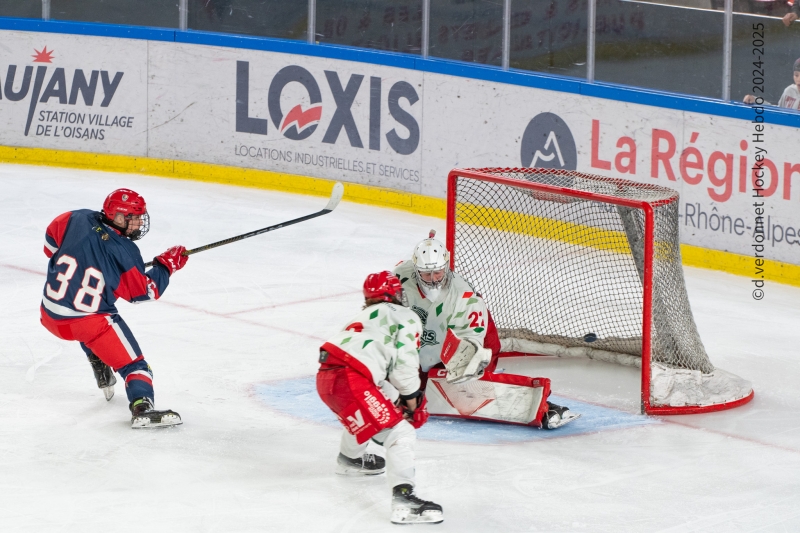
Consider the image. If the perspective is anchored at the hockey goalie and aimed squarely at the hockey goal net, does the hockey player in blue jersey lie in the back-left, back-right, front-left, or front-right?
back-left

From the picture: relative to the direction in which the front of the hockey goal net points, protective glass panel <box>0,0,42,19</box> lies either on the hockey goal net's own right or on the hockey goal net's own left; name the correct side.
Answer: on the hockey goal net's own right

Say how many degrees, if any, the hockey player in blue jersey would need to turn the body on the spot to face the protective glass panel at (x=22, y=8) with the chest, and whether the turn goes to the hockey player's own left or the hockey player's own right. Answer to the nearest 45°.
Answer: approximately 45° to the hockey player's own left

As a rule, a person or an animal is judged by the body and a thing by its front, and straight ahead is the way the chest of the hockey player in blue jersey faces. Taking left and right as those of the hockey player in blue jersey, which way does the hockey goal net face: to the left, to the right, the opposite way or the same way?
the opposite way

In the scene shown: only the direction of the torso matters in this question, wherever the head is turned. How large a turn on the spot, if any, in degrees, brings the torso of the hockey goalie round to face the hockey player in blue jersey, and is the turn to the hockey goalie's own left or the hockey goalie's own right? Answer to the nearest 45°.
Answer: approximately 45° to the hockey goalie's own right

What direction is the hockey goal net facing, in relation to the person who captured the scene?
facing the viewer and to the left of the viewer

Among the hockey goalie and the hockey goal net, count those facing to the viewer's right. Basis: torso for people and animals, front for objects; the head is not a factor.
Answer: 0

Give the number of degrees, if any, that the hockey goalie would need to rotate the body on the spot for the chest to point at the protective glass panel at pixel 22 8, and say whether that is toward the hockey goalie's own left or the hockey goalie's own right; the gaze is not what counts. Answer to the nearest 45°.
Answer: approximately 90° to the hockey goalie's own right

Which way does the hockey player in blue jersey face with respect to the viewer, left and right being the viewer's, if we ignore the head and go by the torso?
facing away from the viewer and to the right of the viewer

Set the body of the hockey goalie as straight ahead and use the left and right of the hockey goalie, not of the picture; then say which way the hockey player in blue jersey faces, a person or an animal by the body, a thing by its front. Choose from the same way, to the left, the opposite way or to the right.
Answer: the opposite way

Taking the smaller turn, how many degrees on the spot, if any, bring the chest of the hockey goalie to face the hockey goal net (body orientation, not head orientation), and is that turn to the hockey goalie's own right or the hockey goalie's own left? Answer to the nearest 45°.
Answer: approximately 180°
